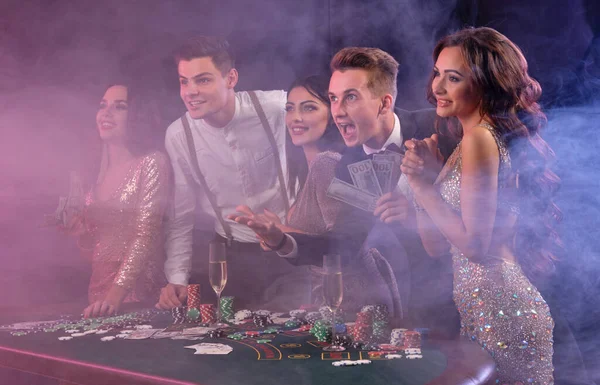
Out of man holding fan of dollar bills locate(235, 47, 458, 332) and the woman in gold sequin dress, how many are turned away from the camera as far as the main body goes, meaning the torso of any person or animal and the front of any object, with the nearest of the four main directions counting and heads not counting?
0

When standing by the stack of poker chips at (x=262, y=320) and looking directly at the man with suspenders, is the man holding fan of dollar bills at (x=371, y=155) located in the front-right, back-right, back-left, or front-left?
front-right

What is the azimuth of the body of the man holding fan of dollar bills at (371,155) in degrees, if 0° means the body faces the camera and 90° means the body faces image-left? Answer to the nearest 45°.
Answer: approximately 45°

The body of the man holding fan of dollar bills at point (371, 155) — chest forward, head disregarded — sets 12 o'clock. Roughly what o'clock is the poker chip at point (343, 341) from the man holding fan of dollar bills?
The poker chip is roughly at 11 o'clock from the man holding fan of dollar bills.

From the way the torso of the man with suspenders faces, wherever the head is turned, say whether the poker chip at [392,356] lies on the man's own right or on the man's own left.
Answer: on the man's own left

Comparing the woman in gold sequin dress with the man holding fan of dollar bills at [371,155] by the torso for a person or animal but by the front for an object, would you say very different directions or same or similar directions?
same or similar directions

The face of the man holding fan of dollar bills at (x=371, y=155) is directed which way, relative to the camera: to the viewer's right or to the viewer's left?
to the viewer's left

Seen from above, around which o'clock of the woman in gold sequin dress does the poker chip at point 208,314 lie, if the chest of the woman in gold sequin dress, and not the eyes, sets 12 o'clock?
The poker chip is roughly at 10 o'clock from the woman in gold sequin dress.

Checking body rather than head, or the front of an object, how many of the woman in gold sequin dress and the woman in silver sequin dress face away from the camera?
0

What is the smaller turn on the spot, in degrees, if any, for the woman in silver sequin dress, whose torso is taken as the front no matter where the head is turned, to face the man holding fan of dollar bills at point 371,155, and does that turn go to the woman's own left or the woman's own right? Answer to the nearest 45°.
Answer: approximately 45° to the woman's own right

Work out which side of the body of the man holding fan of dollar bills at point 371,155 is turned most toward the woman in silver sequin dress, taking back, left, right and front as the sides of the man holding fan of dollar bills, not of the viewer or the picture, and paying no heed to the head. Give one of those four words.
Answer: left

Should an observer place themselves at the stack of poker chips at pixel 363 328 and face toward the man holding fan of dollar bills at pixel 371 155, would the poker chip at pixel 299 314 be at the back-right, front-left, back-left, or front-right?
front-left

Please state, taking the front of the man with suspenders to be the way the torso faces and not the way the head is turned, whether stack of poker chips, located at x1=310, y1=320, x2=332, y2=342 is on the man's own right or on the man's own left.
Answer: on the man's own left

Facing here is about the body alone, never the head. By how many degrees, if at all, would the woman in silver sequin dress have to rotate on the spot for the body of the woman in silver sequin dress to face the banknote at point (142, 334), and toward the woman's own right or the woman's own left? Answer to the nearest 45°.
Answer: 0° — they already face it

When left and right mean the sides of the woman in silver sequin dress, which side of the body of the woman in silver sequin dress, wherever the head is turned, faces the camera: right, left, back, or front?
left

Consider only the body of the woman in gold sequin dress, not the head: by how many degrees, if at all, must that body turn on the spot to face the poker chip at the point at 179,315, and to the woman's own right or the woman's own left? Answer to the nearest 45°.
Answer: approximately 45° to the woman's own left

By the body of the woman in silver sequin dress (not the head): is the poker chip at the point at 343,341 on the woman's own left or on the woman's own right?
on the woman's own left

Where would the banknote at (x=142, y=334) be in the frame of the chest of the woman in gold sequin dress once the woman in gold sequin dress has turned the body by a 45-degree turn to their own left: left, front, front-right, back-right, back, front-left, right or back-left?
front

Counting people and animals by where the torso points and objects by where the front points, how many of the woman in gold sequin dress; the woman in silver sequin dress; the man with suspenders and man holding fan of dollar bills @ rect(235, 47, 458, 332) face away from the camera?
0
